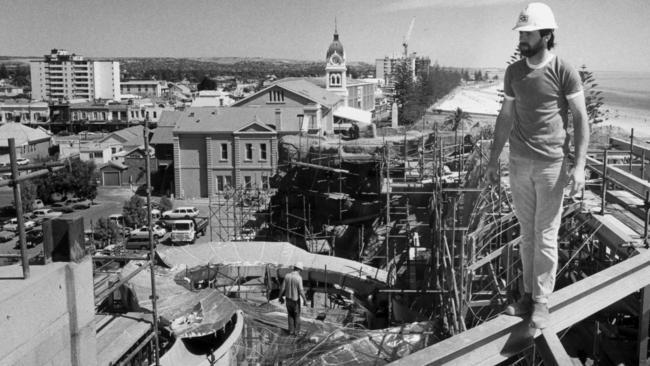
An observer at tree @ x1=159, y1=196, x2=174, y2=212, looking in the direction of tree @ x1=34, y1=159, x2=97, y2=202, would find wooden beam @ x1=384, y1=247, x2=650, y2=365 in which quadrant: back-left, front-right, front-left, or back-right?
back-left

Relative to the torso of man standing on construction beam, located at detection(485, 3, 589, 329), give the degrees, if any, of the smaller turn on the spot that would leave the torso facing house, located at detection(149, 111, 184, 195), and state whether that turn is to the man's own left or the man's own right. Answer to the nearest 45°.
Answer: approximately 90° to the man's own right

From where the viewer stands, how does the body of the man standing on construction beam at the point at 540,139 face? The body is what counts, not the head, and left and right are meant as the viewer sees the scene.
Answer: facing the viewer and to the left of the viewer

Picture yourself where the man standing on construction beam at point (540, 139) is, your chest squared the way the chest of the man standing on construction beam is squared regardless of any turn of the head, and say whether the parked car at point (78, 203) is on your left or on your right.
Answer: on your right

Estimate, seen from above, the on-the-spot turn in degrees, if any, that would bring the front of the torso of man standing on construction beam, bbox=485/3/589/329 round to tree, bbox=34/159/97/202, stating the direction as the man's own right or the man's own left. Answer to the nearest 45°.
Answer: approximately 90° to the man's own right

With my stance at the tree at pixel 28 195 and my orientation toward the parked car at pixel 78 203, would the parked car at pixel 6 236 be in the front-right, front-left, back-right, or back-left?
back-right

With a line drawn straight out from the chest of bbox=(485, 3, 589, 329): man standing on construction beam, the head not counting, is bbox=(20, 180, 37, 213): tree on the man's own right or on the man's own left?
on the man's own right

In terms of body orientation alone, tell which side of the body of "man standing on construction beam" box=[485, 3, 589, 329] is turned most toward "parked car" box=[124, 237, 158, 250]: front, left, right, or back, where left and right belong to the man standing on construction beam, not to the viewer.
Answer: right

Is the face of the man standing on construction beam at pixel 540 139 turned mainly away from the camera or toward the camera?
toward the camera

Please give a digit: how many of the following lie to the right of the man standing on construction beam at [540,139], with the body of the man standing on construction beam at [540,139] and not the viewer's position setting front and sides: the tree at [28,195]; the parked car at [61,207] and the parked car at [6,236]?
3

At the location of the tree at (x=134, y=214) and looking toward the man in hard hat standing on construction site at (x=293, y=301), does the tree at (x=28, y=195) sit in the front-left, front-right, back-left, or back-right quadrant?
back-right

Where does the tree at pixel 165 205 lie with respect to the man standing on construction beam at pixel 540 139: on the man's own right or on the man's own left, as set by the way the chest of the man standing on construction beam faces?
on the man's own right

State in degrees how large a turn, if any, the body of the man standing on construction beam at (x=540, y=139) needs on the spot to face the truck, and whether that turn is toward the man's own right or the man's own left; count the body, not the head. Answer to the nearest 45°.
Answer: approximately 90° to the man's own right
